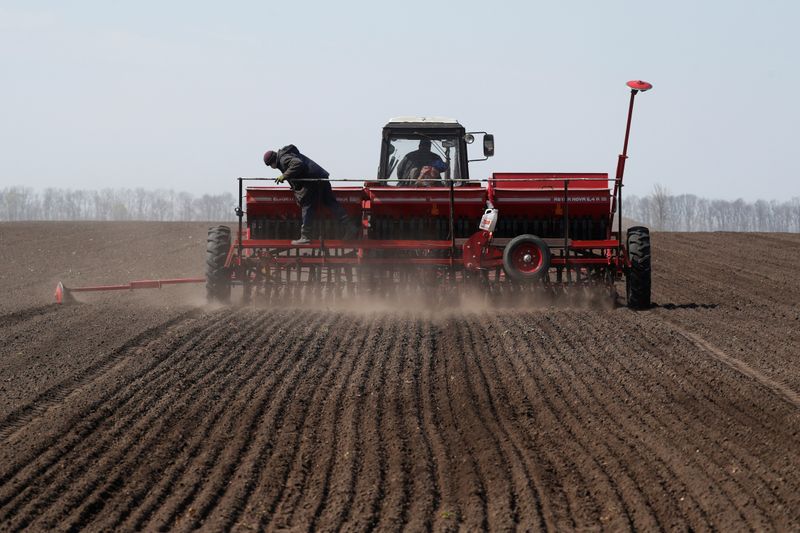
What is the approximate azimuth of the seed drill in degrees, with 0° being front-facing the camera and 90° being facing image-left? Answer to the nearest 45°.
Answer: approximately 180°

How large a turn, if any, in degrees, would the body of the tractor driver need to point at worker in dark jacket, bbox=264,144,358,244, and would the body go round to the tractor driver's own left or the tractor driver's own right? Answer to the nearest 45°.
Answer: approximately 135° to the tractor driver's own left

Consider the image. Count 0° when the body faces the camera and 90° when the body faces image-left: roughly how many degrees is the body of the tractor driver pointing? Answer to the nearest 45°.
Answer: approximately 180°
